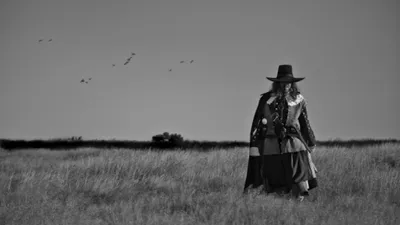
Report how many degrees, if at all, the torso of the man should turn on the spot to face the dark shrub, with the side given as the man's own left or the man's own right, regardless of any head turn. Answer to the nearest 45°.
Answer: approximately 180°

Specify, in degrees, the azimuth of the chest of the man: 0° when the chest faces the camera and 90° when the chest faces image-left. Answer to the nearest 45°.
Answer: approximately 0°
